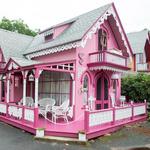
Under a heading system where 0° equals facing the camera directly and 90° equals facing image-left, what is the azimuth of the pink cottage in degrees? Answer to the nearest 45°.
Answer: approximately 315°

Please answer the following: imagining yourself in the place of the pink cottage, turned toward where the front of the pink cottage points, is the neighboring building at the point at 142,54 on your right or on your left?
on your left

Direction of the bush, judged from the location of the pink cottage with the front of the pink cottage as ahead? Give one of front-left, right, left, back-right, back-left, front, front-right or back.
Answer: left

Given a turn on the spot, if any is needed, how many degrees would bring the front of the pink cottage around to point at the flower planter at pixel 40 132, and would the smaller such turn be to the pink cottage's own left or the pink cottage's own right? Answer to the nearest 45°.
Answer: approximately 45° to the pink cottage's own right

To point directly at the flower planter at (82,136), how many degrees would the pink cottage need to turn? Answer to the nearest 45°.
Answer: approximately 45° to its right
